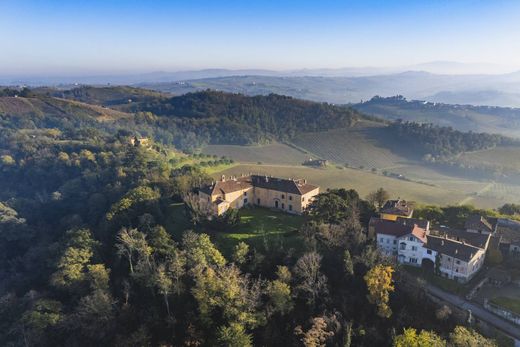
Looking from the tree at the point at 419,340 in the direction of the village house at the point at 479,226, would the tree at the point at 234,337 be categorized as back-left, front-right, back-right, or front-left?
back-left

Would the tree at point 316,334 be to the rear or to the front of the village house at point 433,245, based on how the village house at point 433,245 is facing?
to the front

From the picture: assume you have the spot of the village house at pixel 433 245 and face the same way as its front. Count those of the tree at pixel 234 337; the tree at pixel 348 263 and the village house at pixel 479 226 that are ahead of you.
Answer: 2

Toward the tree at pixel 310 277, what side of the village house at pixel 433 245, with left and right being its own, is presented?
front

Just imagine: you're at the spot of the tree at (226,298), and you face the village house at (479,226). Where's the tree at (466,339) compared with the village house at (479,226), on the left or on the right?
right

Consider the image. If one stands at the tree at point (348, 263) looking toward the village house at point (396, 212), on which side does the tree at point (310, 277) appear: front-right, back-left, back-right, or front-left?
back-left

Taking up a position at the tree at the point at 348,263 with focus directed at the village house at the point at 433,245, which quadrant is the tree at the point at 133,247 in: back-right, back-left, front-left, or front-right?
back-left

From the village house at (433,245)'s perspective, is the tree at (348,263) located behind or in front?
in front

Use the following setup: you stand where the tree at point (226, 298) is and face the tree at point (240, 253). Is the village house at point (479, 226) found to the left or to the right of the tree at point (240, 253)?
right

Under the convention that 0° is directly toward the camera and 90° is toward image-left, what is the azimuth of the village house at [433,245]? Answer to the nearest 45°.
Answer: approximately 45°
